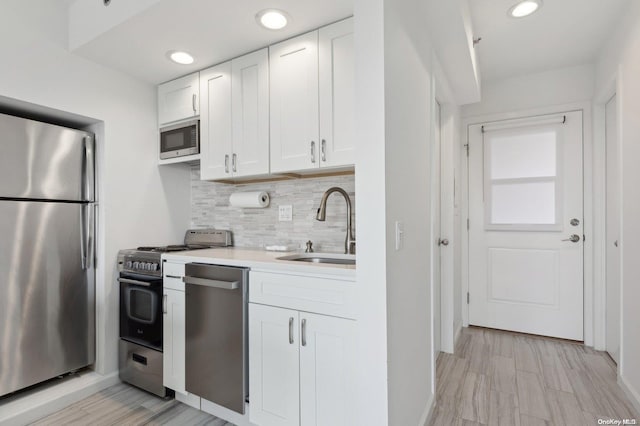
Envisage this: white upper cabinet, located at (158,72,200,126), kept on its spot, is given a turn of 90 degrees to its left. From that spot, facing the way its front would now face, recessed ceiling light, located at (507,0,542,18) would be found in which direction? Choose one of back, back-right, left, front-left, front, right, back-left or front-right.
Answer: front

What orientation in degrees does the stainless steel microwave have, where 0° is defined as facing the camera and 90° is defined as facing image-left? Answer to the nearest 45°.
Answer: approximately 45°

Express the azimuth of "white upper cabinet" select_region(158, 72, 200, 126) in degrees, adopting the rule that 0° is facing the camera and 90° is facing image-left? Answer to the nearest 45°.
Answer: approximately 45°

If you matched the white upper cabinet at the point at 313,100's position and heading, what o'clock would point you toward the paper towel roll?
The paper towel roll is roughly at 3 o'clock from the white upper cabinet.

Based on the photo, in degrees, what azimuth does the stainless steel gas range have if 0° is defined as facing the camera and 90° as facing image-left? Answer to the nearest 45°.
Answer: approximately 45°

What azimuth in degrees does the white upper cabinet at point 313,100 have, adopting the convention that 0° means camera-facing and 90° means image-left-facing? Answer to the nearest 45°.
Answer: approximately 45°

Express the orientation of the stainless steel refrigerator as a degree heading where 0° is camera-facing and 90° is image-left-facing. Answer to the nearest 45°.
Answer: approximately 315°

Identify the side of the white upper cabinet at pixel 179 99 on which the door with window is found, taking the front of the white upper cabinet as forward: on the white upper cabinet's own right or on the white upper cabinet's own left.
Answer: on the white upper cabinet's own left

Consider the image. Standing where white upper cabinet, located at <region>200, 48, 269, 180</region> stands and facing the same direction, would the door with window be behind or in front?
behind

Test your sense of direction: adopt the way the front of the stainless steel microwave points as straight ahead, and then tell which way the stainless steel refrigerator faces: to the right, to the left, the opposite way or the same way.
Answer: to the left

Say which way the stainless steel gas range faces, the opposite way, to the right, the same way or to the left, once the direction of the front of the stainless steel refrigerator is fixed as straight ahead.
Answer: to the right
